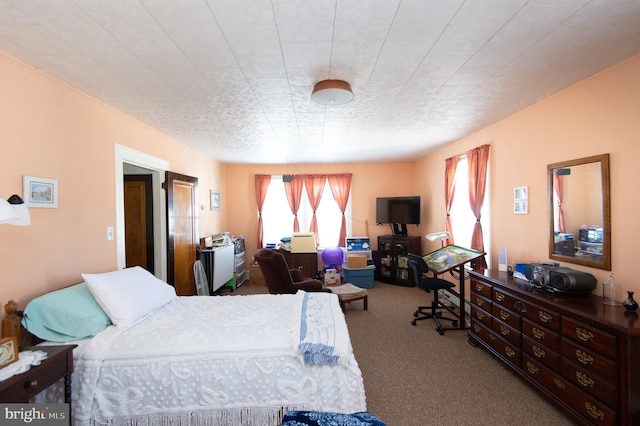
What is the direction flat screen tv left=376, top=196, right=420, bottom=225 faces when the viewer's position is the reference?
facing the viewer

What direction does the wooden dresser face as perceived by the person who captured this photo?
facing the viewer and to the left of the viewer

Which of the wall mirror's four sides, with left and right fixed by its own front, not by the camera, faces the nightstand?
front

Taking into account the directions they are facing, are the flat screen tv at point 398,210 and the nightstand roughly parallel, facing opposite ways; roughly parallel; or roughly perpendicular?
roughly perpendicular

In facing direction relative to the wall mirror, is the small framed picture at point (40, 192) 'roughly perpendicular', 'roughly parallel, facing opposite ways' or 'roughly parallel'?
roughly parallel, facing opposite ways

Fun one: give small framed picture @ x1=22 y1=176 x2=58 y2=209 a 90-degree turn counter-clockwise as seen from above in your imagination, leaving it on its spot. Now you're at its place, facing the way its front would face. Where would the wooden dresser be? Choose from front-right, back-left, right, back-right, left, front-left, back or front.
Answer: right

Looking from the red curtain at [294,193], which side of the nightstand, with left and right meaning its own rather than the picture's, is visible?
left

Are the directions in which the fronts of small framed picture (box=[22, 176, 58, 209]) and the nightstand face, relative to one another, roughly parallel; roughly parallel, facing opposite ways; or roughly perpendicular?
roughly parallel

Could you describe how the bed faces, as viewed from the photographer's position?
facing to the right of the viewer

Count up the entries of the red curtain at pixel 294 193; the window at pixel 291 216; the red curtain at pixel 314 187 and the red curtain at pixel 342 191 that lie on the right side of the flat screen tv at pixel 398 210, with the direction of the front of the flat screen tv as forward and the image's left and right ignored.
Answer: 4

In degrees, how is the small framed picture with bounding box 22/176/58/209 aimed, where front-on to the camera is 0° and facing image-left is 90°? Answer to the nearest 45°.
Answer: approximately 315°

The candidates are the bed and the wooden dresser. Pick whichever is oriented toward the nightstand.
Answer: the wooden dresser

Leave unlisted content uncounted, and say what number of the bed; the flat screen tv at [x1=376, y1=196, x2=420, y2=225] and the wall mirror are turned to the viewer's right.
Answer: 1

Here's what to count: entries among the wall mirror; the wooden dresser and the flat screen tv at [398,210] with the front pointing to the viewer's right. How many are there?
0

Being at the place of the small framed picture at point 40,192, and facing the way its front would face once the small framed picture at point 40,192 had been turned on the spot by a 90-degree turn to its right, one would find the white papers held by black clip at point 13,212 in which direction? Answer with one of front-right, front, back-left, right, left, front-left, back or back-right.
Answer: front-left

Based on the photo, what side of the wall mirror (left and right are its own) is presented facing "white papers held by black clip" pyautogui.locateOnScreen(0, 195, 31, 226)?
front

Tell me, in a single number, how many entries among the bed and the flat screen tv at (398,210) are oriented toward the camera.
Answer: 1

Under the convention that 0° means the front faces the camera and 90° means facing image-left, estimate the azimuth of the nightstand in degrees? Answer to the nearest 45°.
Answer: approximately 315°

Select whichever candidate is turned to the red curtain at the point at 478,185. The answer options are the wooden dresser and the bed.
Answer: the bed
